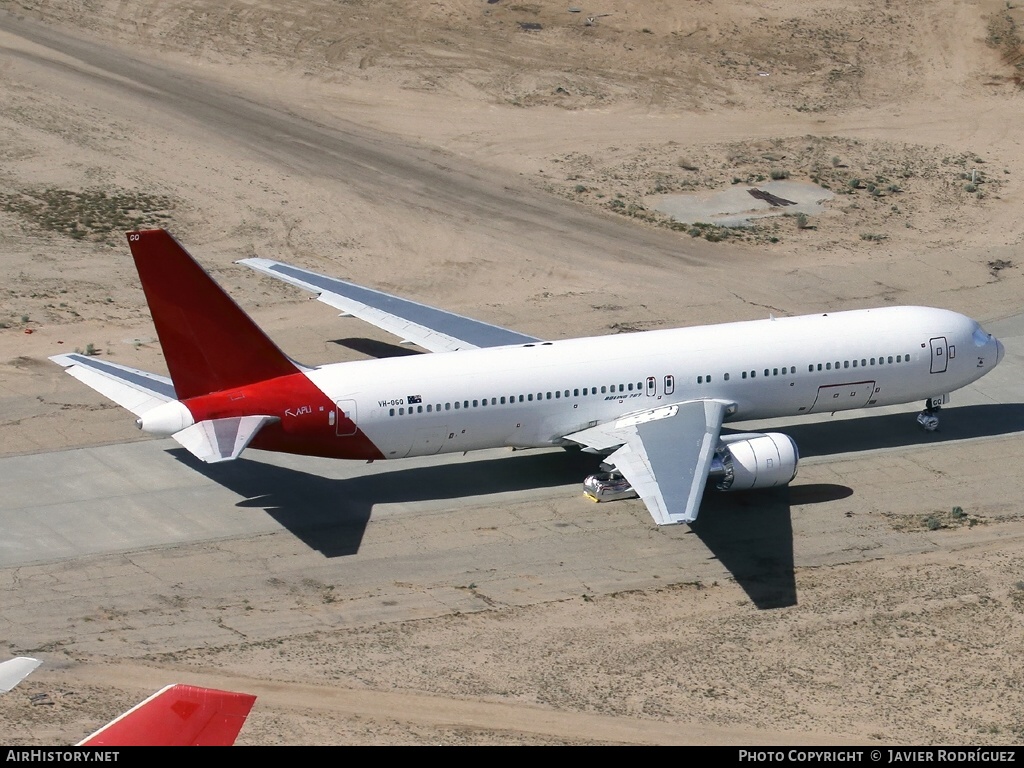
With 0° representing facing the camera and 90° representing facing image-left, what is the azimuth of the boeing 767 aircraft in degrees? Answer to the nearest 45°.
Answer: approximately 225°
